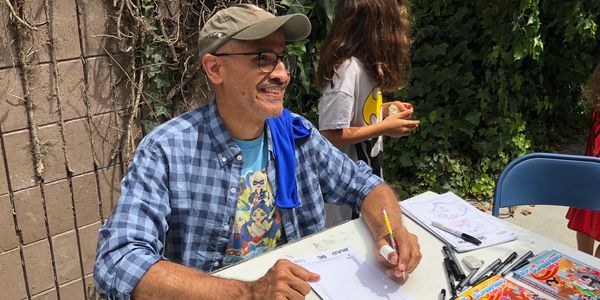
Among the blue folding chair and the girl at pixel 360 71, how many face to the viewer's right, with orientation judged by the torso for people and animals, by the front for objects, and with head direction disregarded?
1

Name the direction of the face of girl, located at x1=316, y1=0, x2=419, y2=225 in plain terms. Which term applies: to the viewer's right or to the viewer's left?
to the viewer's right

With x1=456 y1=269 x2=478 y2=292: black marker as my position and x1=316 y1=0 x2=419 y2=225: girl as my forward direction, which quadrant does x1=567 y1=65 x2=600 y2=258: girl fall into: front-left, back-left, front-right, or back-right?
front-right

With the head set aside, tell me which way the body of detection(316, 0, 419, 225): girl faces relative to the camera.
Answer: to the viewer's right

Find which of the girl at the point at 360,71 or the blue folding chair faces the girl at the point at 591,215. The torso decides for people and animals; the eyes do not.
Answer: the girl at the point at 360,71

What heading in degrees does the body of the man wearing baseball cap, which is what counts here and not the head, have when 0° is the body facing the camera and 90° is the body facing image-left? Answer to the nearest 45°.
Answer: approximately 315°

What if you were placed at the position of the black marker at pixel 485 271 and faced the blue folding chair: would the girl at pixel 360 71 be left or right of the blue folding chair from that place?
left

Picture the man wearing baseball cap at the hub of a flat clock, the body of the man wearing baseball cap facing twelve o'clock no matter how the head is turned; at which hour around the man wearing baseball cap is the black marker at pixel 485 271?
The black marker is roughly at 11 o'clock from the man wearing baseball cap.

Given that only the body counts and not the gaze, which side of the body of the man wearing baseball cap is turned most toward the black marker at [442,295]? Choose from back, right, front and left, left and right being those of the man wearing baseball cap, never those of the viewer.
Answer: front
